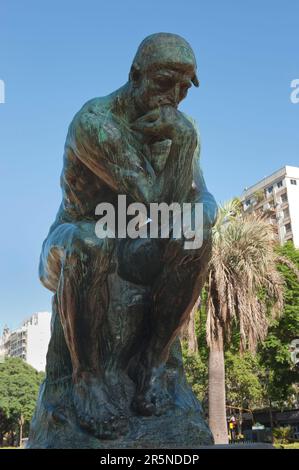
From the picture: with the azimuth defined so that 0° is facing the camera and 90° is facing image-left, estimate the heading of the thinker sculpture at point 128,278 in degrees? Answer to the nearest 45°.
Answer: approximately 315°

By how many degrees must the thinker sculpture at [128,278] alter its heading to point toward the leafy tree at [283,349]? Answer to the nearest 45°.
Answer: approximately 135° to its left

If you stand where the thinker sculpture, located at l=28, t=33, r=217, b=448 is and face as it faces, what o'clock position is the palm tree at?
The palm tree is roughly at 8 o'clock from the thinker sculpture.
